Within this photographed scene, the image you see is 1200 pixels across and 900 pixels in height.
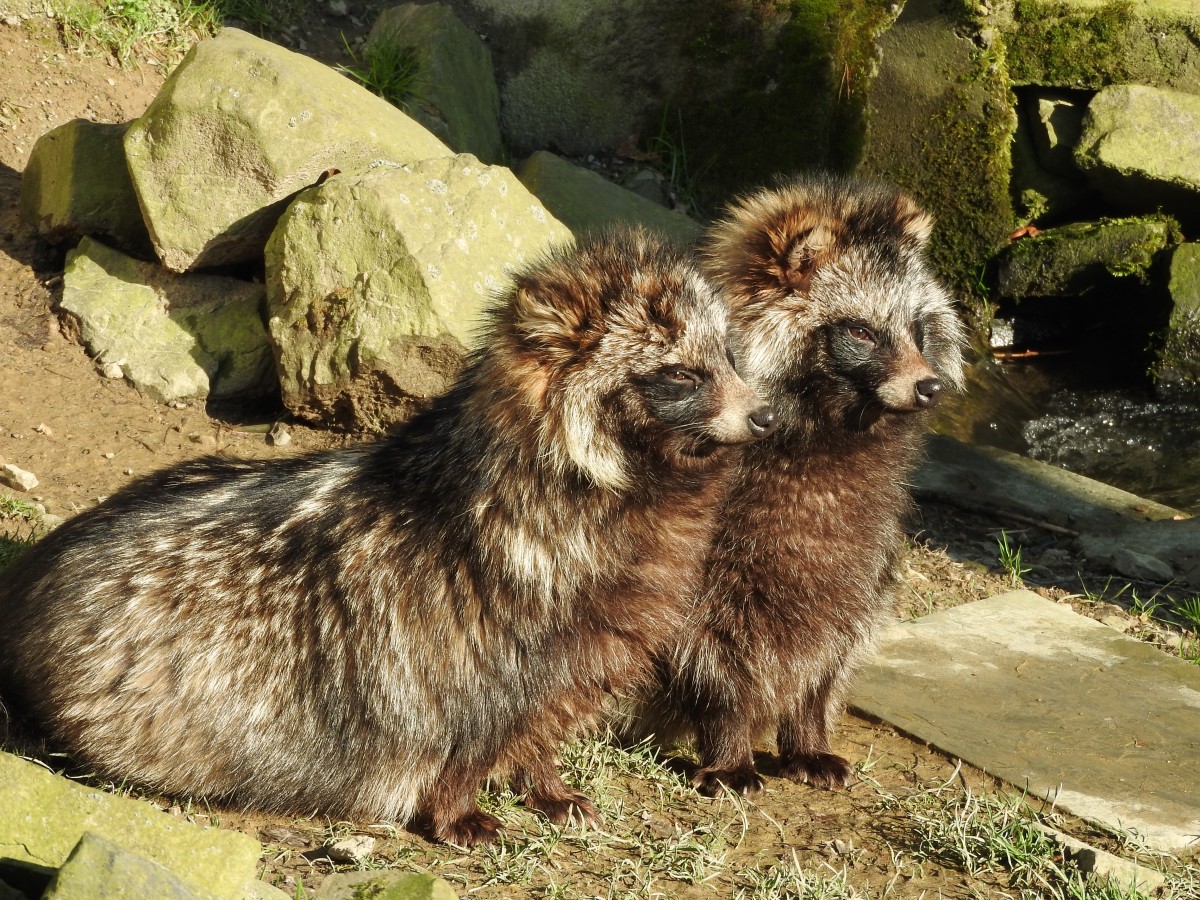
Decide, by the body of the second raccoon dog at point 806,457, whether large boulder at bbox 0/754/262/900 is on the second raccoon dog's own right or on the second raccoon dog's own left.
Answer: on the second raccoon dog's own right

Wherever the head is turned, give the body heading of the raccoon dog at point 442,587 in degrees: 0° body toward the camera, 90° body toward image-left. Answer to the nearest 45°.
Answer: approximately 270°

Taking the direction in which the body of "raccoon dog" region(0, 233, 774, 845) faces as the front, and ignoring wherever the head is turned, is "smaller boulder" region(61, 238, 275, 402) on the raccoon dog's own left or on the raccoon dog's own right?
on the raccoon dog's own left

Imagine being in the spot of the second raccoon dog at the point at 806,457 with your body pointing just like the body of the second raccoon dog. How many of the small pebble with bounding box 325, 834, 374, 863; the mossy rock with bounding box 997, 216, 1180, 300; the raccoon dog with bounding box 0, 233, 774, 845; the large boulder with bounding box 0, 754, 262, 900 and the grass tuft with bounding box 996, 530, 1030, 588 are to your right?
3

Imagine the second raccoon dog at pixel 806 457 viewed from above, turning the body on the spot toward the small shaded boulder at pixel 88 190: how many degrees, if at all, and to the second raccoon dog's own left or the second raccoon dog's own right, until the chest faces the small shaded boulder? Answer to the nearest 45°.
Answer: approximately 180°

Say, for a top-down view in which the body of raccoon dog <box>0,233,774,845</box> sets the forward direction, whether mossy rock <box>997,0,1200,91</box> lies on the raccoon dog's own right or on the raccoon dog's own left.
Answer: on the raccoon dog's own left

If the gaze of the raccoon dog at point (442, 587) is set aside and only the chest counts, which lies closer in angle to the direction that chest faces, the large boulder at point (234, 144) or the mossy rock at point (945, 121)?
the mossy rock

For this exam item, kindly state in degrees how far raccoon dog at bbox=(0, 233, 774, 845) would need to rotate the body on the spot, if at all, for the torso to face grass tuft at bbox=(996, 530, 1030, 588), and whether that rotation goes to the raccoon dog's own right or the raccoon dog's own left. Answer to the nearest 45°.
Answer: approximately 45° to the raccoon dog's own left

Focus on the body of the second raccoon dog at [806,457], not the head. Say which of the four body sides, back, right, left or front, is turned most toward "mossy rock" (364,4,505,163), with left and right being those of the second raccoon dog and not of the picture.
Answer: back
